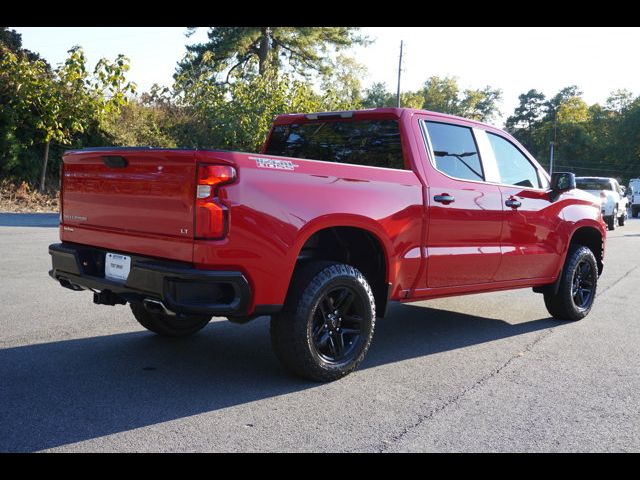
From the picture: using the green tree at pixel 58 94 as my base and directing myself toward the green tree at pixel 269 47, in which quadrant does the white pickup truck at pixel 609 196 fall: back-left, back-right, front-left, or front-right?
front-right

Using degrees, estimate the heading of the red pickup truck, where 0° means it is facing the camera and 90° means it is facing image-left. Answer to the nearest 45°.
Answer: approximately 225°

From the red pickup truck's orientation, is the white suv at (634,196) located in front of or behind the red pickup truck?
in front

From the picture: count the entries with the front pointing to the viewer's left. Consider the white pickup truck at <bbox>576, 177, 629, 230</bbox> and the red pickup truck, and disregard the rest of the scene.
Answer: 0

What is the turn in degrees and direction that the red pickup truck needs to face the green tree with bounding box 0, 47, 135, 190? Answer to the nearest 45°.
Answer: approximately 90° to its left

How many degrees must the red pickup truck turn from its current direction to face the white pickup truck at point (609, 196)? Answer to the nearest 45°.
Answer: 0° — it already faces it

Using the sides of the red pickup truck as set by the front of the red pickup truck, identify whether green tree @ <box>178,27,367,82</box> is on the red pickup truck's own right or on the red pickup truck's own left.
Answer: on the red pickup truck's own left

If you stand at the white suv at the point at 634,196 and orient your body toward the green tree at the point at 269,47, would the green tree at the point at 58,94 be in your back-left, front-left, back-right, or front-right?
front-left

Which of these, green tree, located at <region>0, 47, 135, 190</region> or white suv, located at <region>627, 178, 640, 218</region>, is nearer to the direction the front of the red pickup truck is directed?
the white suv

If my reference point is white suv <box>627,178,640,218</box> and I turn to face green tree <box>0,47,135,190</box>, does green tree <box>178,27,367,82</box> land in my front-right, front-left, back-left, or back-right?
front-right

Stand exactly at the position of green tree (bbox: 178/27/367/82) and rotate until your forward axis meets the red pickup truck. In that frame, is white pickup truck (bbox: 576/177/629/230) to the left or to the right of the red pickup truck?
left
